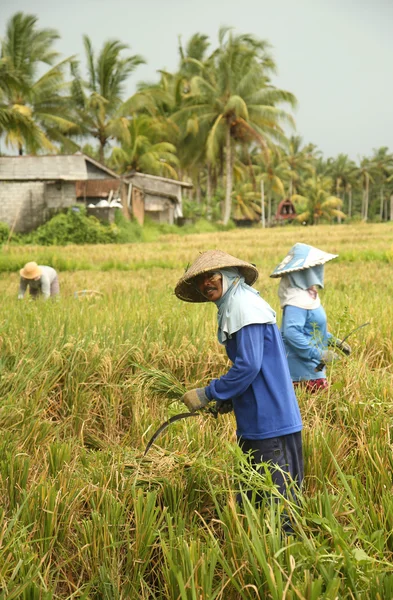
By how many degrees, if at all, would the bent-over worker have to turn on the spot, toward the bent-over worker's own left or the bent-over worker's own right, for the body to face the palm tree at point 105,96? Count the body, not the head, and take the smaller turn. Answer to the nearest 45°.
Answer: approximately 135° to the bent-over worker's own right

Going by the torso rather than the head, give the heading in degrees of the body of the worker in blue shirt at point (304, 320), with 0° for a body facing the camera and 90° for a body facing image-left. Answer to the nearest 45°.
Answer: approximately 270°

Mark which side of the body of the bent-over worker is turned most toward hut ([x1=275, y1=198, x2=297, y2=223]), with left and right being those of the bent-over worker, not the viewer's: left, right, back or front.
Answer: back

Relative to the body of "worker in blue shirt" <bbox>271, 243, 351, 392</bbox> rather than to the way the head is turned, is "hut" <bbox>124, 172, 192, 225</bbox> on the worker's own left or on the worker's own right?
on the worker's own left

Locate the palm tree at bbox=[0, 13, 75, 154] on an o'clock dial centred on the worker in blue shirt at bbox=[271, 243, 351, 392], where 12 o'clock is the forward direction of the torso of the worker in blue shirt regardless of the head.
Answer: The palm tree is roughly at 8 o'clock from the worker in blue shirt.

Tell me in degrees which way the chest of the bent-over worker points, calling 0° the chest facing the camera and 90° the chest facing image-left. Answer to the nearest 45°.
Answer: approximately 45°

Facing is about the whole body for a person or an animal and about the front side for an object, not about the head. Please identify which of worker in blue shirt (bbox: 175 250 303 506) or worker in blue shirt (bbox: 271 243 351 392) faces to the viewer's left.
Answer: worker in blue shirt (bbox: 175 250 303 506)

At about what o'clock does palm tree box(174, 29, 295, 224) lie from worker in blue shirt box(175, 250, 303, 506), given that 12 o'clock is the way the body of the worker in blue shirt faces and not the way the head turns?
The palm tree is roughly at 3 o'clock from the worker in blue shirt.

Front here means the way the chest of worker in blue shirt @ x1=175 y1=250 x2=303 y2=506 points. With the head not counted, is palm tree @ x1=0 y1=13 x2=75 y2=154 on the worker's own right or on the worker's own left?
on the worker's own right
